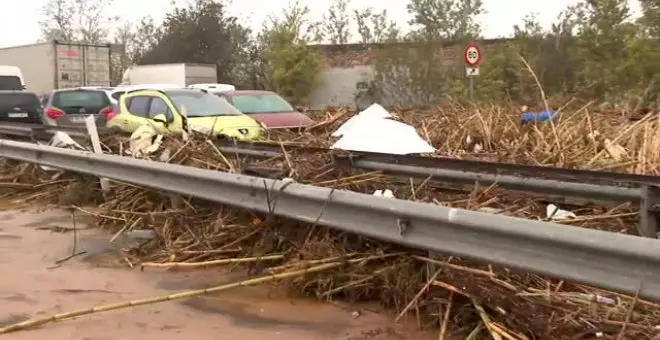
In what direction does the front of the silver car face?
away from the camera

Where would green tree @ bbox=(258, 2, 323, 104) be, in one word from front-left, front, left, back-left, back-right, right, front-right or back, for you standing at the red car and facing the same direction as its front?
back-left

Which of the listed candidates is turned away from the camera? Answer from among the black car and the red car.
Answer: the black car

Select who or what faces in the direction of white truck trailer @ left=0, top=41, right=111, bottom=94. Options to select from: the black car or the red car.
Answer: the black car

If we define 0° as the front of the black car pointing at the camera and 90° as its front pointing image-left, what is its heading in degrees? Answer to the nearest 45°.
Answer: approximately 180°

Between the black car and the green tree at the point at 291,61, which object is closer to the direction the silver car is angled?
the green tree

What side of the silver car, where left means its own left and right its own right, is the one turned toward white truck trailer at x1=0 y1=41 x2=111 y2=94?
front

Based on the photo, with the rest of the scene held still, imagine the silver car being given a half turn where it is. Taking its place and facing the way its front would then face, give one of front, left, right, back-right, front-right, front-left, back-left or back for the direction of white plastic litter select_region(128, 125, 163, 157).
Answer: front

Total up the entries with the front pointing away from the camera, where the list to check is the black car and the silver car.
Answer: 2
